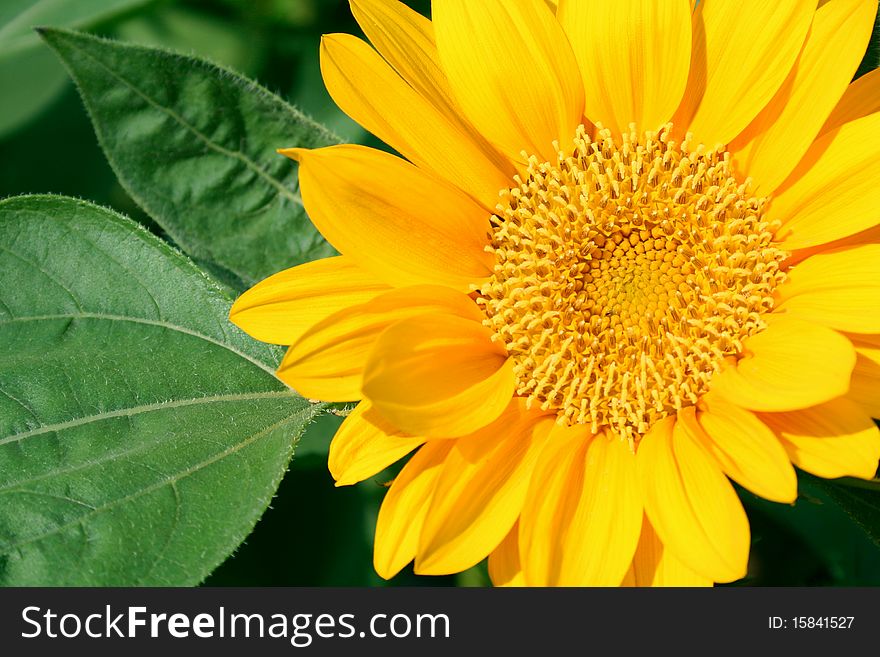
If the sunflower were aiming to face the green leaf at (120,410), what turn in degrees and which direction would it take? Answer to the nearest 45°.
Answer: approximately 90° to its right

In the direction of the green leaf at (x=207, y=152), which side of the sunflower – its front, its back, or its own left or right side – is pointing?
right

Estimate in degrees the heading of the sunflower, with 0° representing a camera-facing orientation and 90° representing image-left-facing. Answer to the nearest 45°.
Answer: approximately 0°

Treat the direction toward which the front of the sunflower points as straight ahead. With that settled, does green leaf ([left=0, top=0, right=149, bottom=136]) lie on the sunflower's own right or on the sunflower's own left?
on the sunflower's own right
